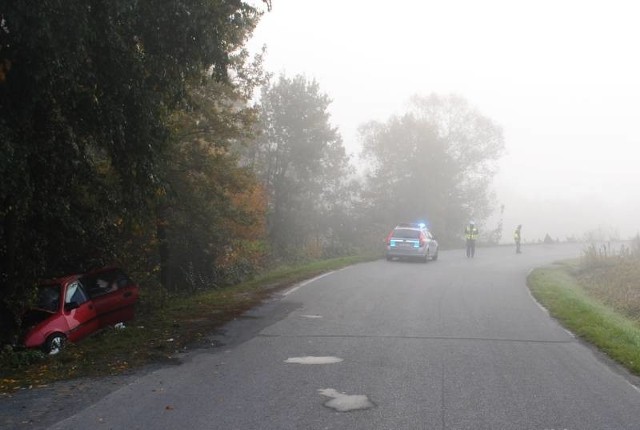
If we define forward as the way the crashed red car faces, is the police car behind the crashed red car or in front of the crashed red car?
behind

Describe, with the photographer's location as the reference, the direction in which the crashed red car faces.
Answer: facing the viewer and to the left of the viewer

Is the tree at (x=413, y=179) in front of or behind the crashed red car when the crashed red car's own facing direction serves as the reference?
behind

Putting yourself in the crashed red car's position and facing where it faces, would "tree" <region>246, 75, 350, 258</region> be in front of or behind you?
behind

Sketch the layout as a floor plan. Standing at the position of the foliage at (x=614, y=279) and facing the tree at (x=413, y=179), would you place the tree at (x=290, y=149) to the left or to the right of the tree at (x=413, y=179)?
left

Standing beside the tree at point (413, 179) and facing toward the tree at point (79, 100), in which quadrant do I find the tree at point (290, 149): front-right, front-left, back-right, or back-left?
front-right

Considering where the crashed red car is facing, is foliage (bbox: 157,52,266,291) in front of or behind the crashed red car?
behind
